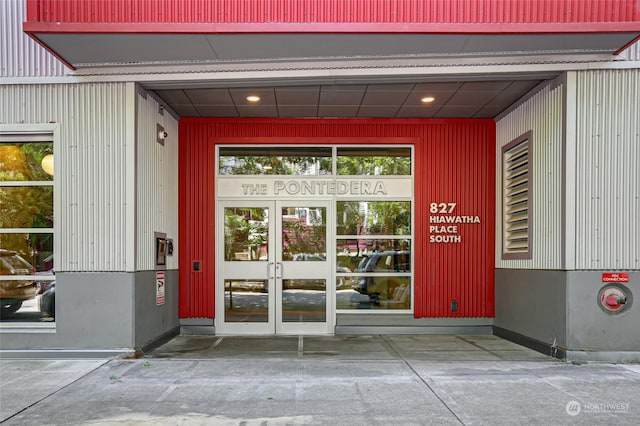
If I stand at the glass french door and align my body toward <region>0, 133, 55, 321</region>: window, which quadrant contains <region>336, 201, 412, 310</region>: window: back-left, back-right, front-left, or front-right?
back-left

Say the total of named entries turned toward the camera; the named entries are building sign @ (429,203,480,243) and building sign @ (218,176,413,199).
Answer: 2

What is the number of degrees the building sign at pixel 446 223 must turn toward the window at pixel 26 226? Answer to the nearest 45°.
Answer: approximately 45° to its right

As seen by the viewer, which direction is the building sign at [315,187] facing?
toward the camera

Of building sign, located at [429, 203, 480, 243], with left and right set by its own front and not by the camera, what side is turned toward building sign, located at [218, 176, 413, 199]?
right

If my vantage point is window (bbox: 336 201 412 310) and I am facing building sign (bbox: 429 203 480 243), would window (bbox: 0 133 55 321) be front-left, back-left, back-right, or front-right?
back-right

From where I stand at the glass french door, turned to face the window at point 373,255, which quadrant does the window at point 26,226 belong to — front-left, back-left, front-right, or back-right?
back-right

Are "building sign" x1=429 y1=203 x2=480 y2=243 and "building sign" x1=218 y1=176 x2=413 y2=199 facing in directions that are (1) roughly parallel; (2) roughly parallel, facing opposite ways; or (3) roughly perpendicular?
roughly parallel

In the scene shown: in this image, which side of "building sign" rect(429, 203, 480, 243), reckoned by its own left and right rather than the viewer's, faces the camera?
front
